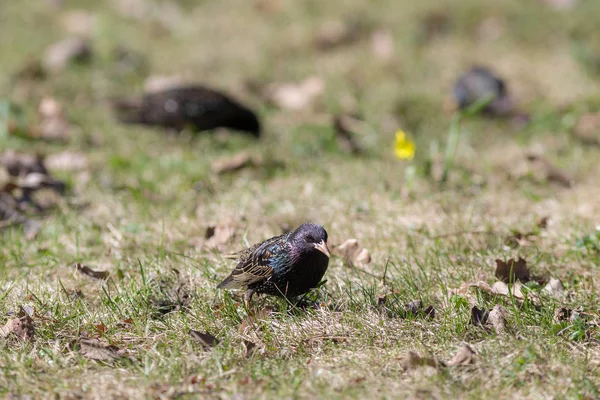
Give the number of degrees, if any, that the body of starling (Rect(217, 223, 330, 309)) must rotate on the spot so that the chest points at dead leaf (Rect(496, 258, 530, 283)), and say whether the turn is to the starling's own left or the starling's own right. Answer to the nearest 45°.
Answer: approximately 45° to the starling's own left

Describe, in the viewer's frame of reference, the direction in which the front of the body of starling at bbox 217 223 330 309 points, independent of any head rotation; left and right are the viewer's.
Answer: facing the viewer and to the right of the viewer

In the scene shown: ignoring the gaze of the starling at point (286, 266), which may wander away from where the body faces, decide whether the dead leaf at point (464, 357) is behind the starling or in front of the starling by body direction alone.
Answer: in front

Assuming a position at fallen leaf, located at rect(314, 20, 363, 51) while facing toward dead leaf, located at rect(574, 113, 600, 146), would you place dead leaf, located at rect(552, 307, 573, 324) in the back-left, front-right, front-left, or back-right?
front-right

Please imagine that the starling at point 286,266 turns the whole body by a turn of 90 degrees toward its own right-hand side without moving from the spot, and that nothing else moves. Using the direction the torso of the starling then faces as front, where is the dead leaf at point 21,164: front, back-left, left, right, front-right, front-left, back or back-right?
right

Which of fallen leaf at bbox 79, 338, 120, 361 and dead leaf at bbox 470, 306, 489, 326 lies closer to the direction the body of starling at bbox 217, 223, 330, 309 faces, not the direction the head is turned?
the dead leaf

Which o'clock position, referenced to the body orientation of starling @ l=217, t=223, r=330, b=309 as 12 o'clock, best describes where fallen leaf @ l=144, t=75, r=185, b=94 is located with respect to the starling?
The fallen leaf is roughly at 7 o'clock from the starling.

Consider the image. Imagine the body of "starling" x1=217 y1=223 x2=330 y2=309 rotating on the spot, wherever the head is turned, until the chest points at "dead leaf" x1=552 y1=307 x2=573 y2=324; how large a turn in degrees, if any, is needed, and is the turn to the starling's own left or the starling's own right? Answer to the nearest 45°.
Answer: approximately 45° to the starling's own left

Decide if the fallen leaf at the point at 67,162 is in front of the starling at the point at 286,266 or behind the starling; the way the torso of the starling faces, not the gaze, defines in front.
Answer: behind

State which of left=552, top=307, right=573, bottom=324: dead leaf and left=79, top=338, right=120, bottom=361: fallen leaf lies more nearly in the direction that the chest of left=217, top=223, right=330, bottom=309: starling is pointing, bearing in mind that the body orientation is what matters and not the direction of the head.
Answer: the dead leaf

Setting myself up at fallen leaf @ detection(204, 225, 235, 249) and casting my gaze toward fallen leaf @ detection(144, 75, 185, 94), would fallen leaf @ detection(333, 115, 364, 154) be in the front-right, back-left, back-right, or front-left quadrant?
front-right
